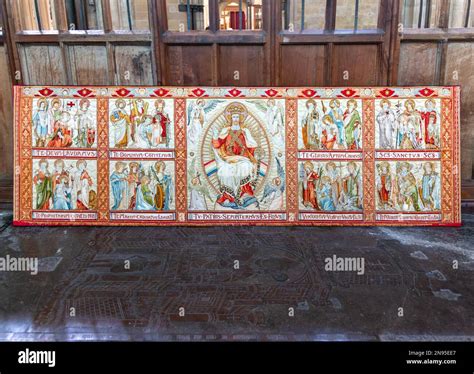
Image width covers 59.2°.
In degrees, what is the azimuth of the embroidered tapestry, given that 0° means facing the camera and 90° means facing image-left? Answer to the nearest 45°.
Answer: approximately 0°
